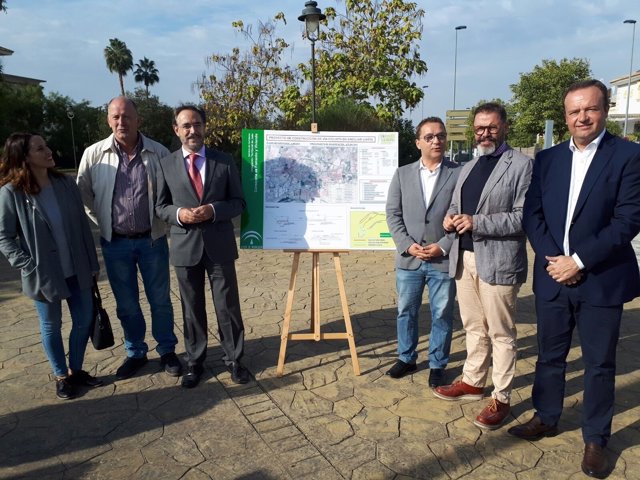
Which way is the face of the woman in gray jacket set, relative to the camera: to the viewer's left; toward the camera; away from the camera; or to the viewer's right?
to the viewer's right

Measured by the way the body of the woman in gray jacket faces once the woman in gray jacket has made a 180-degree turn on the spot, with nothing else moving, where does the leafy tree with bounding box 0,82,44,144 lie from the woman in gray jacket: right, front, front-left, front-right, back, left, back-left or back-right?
front-right

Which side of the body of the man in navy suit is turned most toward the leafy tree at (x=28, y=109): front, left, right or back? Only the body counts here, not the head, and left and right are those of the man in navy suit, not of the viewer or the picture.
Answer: right

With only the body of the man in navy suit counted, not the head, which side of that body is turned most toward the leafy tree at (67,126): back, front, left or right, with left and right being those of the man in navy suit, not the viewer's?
right

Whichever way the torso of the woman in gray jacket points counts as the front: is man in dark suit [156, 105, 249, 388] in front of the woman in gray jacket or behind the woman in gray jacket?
in front

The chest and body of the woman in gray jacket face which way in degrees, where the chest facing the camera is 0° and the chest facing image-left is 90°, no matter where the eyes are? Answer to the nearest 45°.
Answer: approximately 315°

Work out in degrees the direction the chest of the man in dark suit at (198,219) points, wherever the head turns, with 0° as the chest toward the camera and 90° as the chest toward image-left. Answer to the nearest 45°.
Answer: approximately 0°

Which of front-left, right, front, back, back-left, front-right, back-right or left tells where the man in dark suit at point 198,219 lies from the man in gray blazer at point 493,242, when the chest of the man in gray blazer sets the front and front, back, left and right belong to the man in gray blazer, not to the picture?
front-right
